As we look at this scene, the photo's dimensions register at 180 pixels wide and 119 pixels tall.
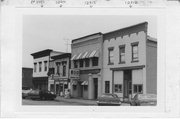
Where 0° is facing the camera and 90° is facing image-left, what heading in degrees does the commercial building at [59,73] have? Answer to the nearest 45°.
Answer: approximately 45°

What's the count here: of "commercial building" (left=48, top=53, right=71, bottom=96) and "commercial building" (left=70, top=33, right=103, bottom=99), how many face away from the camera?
0

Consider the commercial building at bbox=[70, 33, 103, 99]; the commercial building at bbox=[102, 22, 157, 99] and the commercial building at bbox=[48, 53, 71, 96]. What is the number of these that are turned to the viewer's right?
0

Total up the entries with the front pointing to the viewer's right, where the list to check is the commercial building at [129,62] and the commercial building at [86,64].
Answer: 0

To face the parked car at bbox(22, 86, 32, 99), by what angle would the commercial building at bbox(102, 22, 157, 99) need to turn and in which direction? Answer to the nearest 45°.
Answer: approximately 45° to its right

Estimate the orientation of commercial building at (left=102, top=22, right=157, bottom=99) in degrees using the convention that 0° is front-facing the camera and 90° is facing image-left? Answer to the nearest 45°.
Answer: approximately 45°

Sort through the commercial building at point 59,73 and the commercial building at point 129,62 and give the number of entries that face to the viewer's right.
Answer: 0

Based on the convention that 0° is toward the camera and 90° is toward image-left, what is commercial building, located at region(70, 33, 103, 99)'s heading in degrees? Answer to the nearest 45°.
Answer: approximately 45°
